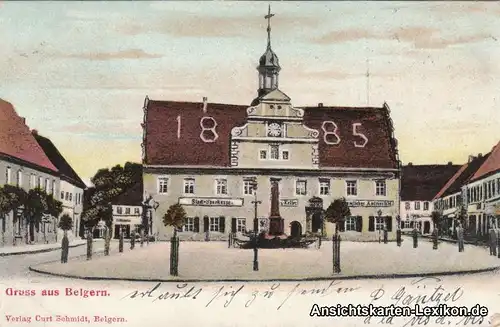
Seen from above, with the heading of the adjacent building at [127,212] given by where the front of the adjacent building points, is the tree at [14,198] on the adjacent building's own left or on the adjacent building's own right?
on the adjacent building's own right

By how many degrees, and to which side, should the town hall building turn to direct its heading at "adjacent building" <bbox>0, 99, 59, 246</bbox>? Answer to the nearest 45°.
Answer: approximately 90° to its right

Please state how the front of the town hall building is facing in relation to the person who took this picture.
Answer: facing the viewer

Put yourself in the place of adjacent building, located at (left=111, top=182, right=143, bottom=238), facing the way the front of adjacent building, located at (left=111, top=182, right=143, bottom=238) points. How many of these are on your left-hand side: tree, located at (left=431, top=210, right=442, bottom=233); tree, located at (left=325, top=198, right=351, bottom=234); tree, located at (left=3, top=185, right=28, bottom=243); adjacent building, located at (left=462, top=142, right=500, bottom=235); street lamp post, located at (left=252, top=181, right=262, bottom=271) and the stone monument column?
5

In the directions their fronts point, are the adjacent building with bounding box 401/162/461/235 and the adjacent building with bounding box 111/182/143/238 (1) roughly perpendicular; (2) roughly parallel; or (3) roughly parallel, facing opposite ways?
roughly parallel

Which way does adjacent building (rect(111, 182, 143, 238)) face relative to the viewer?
toward the camera

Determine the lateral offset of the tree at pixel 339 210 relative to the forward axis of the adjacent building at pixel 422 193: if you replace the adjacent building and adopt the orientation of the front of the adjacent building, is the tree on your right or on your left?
on your right

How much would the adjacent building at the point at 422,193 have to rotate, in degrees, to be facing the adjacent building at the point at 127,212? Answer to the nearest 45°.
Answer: approximately 90° to its right

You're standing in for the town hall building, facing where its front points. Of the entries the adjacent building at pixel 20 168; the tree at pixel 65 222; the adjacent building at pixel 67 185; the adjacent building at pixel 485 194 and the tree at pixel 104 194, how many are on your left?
1

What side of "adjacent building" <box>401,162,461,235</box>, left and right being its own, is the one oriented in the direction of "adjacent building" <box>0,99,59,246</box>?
right

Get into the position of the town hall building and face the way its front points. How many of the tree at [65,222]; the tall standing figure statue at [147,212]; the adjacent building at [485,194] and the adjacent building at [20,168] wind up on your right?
3

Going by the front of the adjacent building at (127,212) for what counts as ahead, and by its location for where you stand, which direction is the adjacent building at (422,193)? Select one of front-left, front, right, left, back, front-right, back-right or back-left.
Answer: left

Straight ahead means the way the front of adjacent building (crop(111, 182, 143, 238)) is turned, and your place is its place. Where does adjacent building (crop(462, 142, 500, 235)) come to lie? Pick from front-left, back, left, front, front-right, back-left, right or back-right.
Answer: left

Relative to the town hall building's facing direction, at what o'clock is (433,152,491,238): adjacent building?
The adjacent building is roughly at 9 o'clock from the town hall building.
